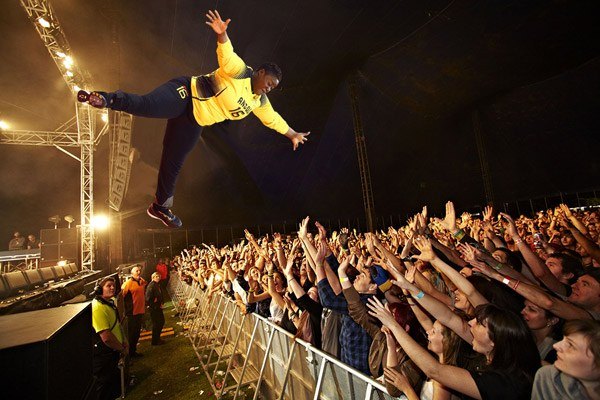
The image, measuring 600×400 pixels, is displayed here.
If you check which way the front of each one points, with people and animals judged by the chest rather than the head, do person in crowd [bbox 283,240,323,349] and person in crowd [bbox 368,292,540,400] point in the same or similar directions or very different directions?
same or similar directions

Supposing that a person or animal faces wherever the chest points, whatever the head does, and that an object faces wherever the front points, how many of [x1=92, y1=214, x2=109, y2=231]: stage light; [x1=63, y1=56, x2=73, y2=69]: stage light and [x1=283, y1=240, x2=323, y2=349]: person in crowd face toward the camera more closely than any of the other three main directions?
2

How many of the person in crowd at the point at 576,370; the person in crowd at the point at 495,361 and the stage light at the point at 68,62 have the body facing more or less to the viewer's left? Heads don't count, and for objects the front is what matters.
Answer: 2

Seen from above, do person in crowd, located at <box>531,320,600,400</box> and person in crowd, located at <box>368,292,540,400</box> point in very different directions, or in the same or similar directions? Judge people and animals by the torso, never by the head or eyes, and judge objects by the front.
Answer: same or similar directions

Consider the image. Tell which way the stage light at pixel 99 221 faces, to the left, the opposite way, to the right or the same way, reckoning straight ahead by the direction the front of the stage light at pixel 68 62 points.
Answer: the same way

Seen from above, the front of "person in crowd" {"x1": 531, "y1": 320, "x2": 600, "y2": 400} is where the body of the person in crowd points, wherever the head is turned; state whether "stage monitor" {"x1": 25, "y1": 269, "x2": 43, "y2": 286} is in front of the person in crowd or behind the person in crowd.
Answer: in front

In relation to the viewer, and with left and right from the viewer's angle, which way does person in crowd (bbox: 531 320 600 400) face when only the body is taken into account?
facing to the left of the viewer

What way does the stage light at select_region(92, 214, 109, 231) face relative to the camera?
toward the camera

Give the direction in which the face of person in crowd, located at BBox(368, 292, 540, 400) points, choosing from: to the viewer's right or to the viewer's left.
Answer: to the viewer's left

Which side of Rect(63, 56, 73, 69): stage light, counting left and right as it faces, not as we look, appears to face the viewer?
front

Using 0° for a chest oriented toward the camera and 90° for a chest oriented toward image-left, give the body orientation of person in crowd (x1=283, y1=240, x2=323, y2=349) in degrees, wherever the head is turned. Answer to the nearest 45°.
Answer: approximately 90°

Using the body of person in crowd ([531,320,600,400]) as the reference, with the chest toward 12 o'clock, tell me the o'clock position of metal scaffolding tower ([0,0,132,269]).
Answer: The metal scaffolding tower is roughly at 12 o'clock from the person in crowd.

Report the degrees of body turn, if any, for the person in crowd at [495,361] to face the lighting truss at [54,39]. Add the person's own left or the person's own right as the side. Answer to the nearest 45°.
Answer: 0° — they already face it

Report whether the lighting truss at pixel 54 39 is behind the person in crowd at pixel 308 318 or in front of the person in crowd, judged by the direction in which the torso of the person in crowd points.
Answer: in front

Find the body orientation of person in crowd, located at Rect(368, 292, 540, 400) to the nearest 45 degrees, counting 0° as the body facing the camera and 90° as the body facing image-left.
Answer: approximately 90°
